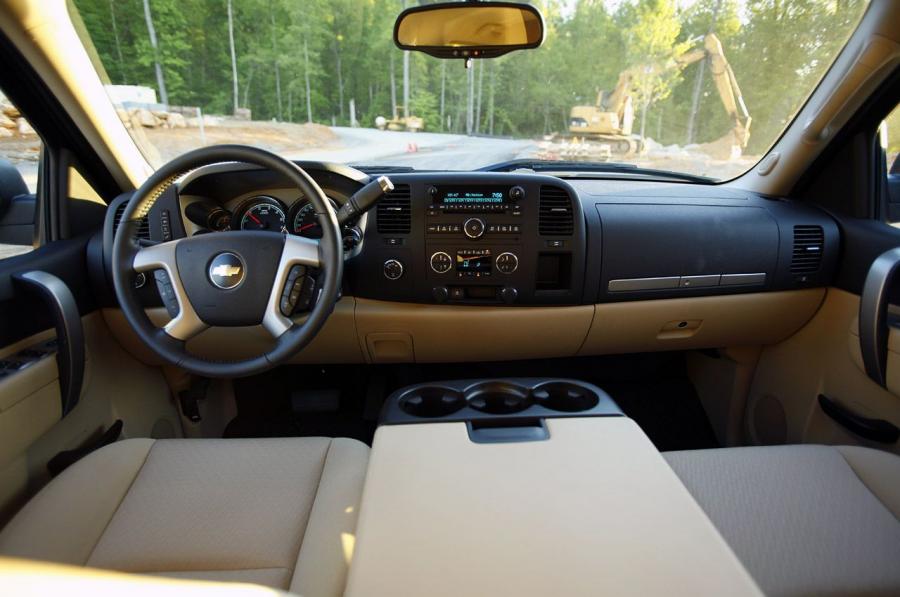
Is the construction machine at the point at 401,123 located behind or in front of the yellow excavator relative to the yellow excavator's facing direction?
behind

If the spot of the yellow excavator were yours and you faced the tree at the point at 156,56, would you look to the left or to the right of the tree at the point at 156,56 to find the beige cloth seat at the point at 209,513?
left

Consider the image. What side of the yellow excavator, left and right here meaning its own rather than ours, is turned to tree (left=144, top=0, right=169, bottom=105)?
back

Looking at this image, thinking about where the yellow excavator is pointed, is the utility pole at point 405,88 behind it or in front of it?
behind

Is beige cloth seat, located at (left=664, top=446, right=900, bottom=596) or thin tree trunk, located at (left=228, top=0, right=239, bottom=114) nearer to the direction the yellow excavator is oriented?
the beige cloth seat

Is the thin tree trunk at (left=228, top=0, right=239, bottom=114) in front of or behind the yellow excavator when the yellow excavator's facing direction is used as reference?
behind

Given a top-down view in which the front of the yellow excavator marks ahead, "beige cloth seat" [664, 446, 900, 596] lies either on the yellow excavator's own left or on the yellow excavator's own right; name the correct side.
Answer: on the yellow excavator's own right

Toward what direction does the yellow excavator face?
to the viewer's right

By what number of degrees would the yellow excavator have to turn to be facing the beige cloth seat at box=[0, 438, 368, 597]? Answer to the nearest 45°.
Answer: approximately 90° to its right
